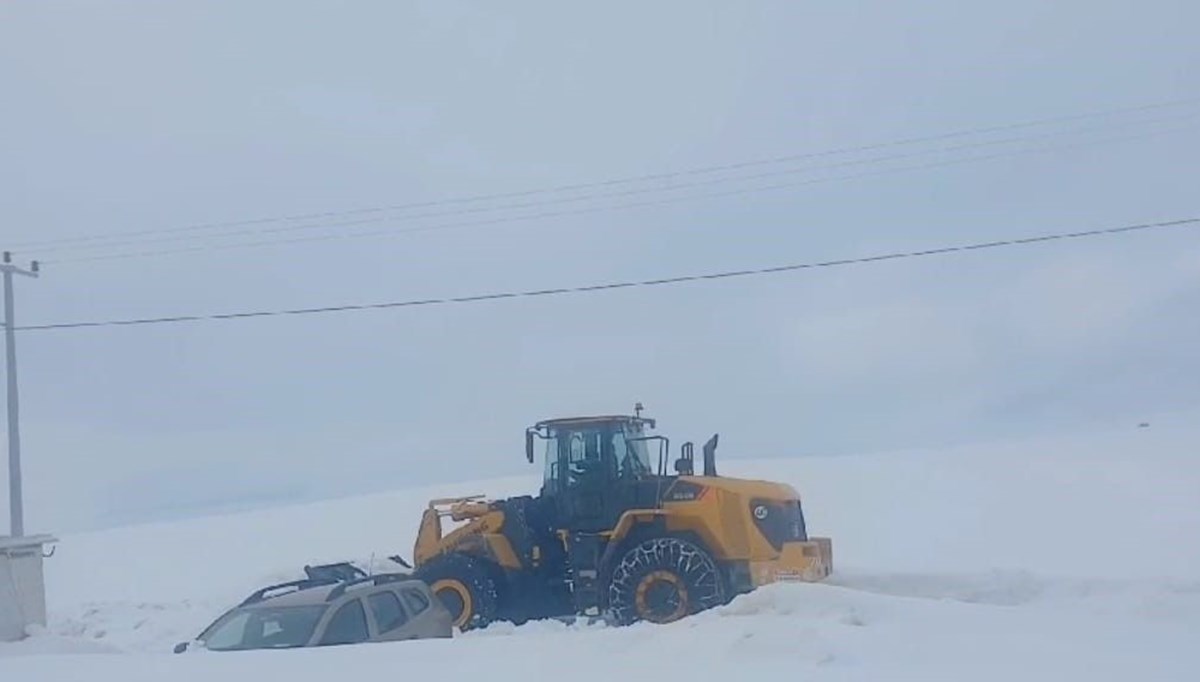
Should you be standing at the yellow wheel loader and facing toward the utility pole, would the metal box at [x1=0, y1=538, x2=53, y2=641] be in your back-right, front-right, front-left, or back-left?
front-left

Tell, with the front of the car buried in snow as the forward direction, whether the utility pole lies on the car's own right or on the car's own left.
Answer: on the car's own right

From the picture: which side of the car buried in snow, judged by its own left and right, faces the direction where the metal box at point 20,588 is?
right

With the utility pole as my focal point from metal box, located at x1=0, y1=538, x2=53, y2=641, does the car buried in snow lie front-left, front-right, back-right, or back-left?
back-right

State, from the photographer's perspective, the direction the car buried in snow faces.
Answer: facing the viewer and to the left of the viewer
